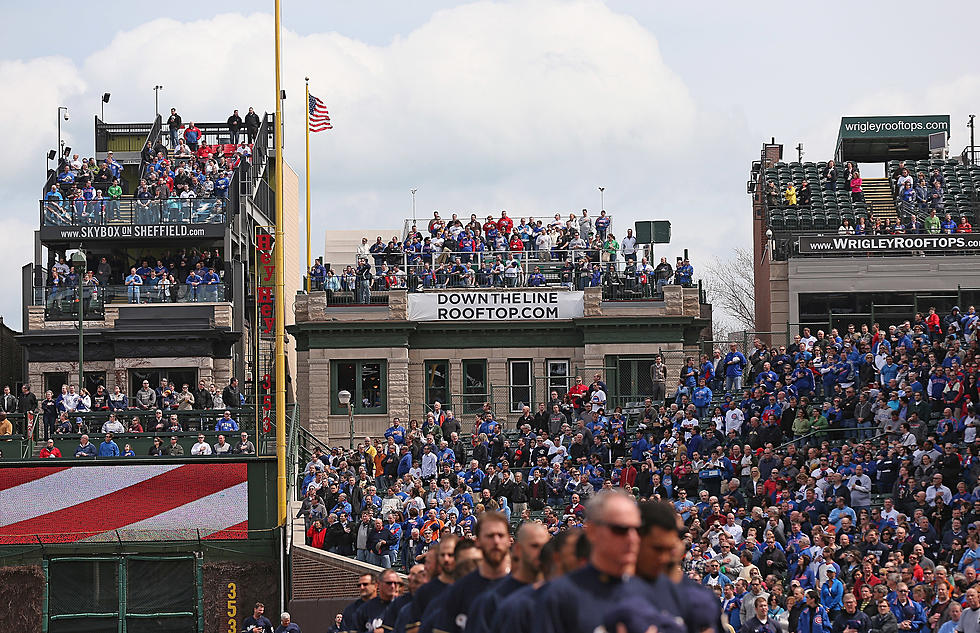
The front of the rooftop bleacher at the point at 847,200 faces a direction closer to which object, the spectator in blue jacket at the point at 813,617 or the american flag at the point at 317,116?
the spectator in blue jacket

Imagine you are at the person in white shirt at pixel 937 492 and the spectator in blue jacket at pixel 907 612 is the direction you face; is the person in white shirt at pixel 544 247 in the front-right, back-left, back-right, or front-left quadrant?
back-right

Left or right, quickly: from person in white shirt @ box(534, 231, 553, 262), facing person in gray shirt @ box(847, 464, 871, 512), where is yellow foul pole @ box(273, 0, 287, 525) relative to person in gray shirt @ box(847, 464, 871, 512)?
right

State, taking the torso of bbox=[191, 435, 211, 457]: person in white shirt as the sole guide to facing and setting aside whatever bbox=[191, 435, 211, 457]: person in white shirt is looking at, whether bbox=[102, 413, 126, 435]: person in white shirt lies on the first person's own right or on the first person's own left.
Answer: on the first person's own right

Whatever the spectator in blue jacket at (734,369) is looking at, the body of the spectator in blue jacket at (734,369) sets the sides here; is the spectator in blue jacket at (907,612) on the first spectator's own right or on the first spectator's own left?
on the first spectator's own left

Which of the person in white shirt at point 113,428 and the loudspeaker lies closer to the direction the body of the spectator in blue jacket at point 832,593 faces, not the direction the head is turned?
the person in white shirt

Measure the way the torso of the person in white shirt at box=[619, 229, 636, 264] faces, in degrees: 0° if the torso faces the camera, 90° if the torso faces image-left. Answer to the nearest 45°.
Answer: approximately 0°

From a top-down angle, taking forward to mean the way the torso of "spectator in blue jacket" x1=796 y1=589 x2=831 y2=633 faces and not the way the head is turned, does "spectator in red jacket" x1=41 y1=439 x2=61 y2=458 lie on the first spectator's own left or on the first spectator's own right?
on the first spectator's own right

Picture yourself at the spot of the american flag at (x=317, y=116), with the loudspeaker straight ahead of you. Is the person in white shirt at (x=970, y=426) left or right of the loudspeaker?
right

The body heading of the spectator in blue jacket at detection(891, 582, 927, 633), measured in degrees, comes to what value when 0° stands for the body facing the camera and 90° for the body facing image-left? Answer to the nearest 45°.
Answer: approximately 45°

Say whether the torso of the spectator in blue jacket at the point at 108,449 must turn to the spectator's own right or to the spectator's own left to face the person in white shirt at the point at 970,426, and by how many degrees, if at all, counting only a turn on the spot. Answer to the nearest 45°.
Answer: approximately 45° to the spectator's own left
